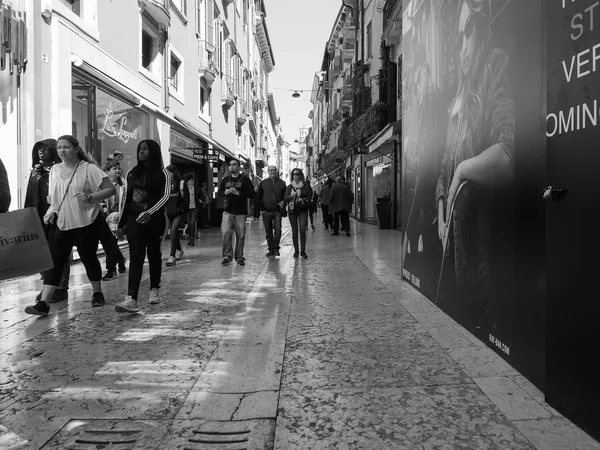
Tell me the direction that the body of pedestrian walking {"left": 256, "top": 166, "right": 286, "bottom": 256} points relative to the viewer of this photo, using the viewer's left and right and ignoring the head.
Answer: facing the viewer

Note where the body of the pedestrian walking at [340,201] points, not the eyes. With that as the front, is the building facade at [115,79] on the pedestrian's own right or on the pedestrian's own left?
on the pedestrian's own left

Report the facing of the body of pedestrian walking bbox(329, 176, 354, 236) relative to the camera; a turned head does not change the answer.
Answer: away from the camera

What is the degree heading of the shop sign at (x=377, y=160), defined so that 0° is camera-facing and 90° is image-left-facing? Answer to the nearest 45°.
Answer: approximately 45°

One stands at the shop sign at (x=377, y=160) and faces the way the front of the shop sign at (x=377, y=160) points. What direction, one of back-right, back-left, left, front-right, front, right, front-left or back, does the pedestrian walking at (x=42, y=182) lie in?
front-left

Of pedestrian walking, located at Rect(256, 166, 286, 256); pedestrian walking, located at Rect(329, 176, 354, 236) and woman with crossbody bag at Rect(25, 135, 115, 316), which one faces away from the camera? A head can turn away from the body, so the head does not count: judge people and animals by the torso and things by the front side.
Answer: pedestrian walking, located at Rect(329, 176, 354, 236)

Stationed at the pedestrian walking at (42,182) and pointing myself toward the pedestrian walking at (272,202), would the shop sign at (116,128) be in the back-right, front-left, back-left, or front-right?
front-left

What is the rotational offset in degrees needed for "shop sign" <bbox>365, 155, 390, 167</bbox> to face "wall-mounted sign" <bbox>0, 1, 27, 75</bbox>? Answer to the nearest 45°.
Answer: approximately 45° to its left

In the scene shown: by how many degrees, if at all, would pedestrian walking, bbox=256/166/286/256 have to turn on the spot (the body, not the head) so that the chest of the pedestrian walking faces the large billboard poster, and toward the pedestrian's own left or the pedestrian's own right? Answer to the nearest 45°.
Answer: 0° — they already face it

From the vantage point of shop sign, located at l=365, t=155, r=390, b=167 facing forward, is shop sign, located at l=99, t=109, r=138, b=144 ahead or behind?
ahead

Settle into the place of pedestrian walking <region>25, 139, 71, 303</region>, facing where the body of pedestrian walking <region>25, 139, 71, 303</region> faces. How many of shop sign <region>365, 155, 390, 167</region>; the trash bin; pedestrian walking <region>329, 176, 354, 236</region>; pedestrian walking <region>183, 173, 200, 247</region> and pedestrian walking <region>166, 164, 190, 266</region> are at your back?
5

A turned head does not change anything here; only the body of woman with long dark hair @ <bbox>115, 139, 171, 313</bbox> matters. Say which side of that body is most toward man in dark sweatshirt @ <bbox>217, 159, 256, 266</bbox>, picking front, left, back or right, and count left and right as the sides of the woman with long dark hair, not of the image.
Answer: back

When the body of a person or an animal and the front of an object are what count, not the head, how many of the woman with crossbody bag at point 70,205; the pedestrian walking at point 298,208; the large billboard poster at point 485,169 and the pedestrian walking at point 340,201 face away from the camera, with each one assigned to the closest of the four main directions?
1

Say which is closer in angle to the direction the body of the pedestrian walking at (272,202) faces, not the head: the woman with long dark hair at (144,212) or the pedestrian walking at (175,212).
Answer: the woman with long dark hair
